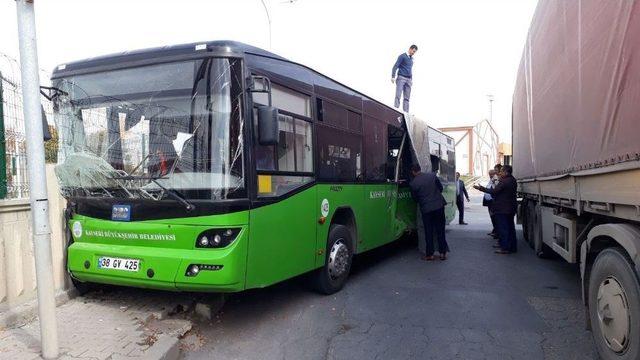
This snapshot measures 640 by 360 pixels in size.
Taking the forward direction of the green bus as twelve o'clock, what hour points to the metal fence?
The metal fence is roughly at 2 o'clock from the green bus.

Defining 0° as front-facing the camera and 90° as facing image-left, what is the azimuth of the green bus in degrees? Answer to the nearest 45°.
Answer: approximately 45°

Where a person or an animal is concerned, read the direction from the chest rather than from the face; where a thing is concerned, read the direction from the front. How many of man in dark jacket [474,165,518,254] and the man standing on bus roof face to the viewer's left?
1

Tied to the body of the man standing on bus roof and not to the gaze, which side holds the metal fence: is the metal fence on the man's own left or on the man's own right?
on the man's own right

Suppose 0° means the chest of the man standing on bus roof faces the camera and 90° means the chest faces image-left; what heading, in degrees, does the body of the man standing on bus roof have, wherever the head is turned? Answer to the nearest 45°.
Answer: approximately 315°

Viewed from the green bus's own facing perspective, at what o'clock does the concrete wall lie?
The concrete wall is roughly at 2 o'clock from the green bus.

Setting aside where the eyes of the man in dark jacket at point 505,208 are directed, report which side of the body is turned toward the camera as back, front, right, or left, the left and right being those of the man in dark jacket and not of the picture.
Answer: left

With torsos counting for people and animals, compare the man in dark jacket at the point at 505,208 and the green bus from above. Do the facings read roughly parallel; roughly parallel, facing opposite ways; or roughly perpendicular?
roughly perpendicular
